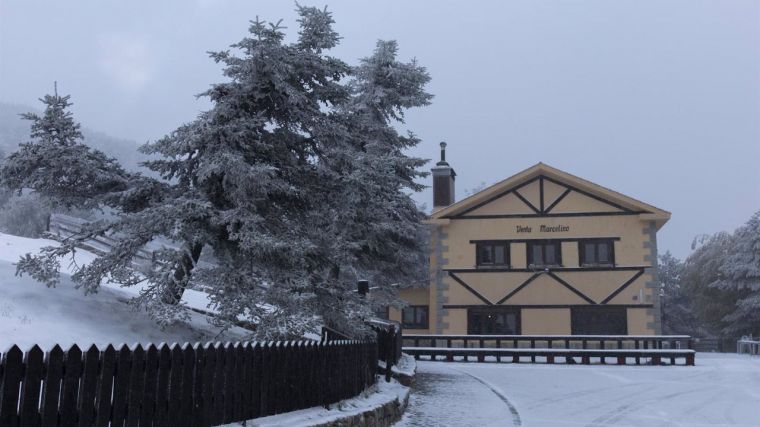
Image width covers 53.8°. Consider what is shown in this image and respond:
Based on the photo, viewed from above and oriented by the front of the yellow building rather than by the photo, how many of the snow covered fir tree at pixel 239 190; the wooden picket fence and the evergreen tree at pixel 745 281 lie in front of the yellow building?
2

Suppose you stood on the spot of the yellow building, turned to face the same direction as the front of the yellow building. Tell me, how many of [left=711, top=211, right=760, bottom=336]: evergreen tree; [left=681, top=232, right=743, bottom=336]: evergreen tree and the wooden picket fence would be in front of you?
1

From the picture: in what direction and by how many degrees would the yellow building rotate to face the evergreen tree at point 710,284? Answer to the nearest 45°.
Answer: approximately 135° to its left

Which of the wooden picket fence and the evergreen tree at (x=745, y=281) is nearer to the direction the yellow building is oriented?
the wooden picket fence

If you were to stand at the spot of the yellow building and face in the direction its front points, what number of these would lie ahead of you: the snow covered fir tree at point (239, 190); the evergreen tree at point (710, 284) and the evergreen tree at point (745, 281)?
1

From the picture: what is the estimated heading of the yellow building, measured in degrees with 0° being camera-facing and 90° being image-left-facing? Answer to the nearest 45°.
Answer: approximately 0°

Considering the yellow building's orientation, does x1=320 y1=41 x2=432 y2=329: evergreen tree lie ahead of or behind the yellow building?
ahead

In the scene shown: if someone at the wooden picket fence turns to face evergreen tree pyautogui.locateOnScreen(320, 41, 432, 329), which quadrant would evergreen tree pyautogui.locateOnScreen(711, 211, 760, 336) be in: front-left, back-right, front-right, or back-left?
front-right

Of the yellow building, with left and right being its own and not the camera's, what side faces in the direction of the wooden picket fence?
front

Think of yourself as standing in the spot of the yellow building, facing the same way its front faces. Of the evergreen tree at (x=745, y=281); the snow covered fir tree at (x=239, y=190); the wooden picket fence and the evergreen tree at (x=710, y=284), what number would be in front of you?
2

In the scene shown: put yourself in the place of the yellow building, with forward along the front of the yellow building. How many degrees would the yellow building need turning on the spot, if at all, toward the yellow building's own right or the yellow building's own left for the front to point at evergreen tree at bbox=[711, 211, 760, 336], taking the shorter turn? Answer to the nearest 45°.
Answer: approximately 135° to the yellow building's own left
